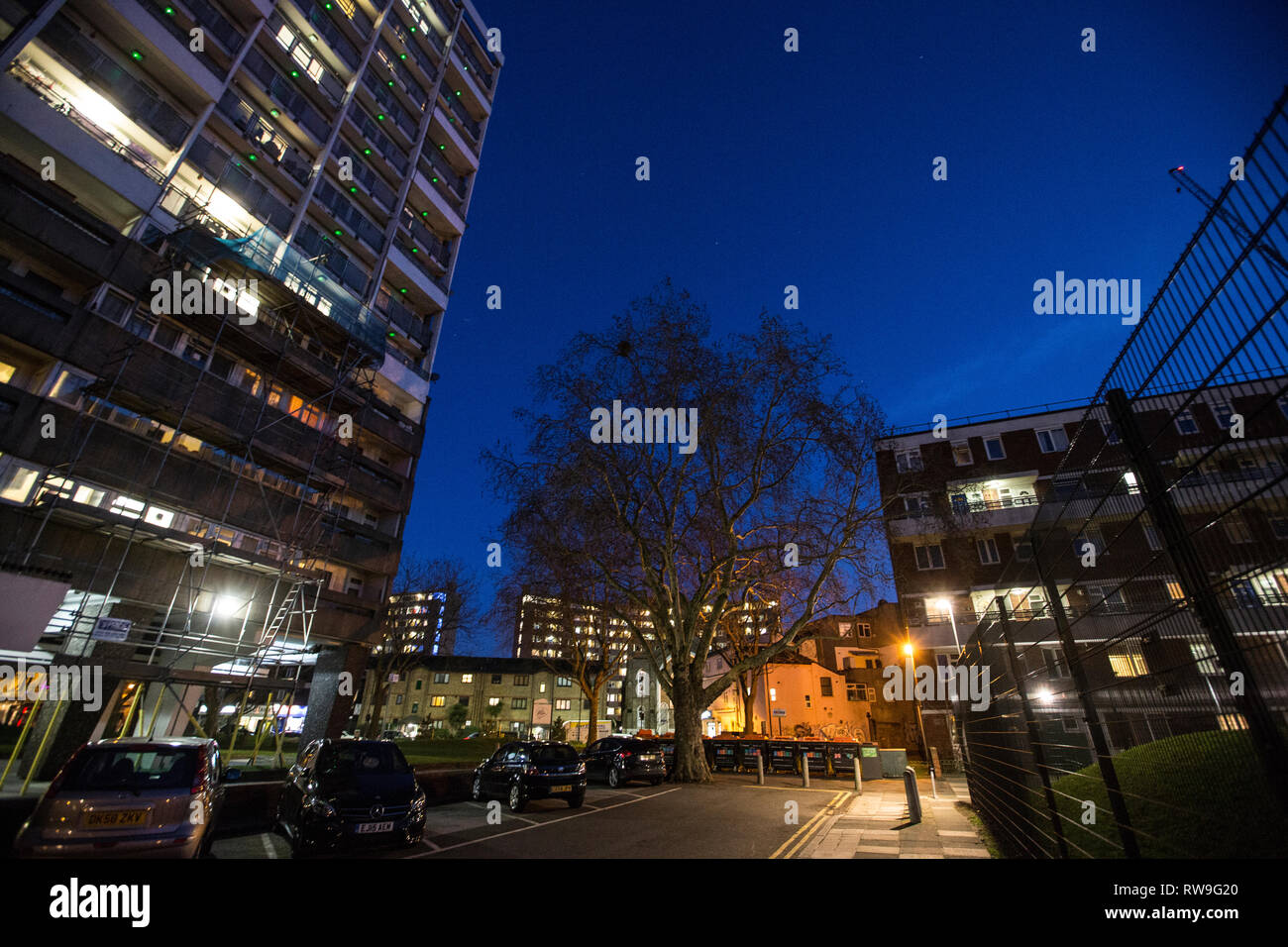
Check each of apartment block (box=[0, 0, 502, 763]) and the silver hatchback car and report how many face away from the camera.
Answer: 1

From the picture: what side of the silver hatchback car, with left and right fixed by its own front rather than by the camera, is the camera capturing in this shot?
back

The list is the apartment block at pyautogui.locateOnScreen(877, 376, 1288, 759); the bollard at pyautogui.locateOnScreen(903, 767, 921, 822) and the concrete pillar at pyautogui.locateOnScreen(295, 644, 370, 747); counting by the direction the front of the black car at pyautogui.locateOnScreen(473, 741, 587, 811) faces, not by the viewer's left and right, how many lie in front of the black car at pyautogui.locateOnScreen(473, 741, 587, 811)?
1
